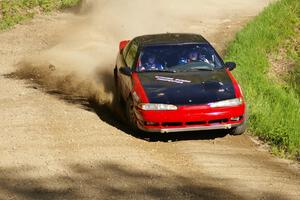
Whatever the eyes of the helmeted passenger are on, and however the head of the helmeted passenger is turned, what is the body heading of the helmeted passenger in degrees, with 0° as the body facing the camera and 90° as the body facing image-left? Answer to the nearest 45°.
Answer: approximately 0°
